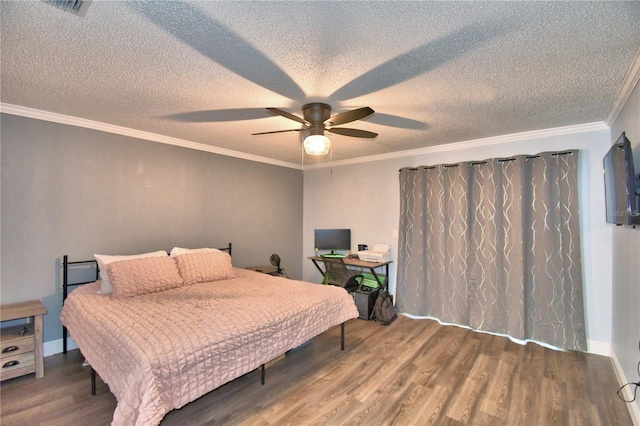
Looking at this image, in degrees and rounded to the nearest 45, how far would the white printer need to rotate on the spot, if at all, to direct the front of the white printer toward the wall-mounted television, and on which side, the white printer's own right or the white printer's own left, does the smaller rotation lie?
approximately 90° to the white printer's own left

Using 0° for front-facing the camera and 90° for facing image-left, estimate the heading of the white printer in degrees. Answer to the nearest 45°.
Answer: approximately 45°

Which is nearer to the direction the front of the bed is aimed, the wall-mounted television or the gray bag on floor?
the wall-mounted television

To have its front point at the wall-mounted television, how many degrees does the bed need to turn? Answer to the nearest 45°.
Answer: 0° — it already faces it

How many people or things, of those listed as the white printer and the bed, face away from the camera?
0

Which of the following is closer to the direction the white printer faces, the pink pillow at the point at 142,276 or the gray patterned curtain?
the pink pillow

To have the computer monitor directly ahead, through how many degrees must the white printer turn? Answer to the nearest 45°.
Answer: approximately 90° to its right

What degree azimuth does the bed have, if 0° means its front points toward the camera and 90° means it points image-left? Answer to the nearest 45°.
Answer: approximately 315°

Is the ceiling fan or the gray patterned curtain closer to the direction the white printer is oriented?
the ceiling fan

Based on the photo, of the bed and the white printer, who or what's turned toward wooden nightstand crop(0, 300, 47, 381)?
the white printer

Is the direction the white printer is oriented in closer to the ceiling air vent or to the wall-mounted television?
the ceiling air vent
